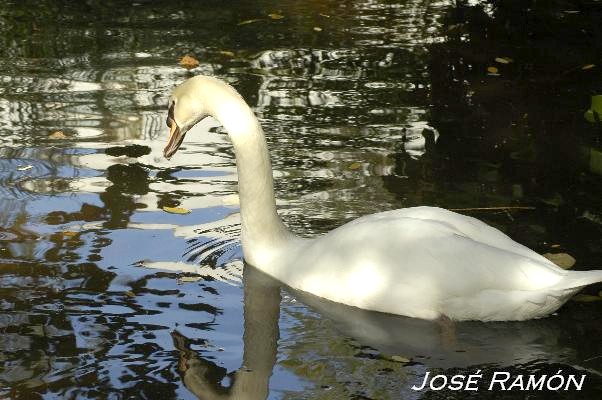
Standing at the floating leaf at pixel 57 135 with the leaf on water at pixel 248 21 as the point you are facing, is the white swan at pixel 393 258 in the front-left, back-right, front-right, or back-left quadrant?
back-right

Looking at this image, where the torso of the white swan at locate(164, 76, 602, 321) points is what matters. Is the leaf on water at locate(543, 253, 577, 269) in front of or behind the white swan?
behind

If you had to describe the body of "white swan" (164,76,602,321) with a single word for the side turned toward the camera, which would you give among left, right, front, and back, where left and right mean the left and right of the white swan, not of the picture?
left

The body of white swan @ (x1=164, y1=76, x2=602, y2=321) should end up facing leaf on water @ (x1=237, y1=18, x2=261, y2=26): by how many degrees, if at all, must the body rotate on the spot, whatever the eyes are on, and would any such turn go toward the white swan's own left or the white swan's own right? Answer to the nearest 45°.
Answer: approximately 90° to the white swan's own right

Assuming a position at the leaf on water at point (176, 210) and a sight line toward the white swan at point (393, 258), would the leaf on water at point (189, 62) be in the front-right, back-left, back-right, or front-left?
back-left

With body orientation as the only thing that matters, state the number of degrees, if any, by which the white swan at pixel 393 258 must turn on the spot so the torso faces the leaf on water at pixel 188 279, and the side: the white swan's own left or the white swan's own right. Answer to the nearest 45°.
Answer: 0° — it already faces it

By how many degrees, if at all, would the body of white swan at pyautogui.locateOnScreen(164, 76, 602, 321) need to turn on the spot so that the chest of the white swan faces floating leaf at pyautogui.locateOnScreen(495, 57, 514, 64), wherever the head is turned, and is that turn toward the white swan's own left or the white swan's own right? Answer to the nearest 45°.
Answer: approximately 90° to the white swan's own right

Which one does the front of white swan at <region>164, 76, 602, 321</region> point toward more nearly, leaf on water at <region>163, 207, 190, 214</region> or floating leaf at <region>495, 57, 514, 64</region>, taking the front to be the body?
the leaf on water

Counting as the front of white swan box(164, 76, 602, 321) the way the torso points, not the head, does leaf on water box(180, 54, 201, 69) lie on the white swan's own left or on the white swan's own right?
on the white swan's own right

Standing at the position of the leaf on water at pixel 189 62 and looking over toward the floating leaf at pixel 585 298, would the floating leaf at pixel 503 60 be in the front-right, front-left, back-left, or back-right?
front-left

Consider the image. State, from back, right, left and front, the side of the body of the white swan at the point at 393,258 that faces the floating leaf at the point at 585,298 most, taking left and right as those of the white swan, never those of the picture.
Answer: back

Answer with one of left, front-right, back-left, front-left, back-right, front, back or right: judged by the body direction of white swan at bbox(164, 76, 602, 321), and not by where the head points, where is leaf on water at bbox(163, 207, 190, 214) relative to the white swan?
front-right

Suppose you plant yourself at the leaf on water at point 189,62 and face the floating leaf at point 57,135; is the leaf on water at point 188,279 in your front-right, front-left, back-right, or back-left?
front-left
